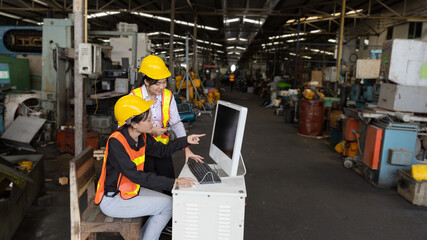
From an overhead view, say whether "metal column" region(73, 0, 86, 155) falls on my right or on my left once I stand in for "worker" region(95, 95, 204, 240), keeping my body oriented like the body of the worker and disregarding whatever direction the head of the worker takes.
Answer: on my left

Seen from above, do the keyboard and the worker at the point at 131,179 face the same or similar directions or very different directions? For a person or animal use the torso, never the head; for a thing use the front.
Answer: very different directions

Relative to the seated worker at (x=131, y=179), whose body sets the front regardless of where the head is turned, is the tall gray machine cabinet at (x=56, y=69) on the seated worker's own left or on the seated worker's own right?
on the seated worker's own left

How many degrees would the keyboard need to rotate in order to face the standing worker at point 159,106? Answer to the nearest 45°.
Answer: approximately 45° to its right

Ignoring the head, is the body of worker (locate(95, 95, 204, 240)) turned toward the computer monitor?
yes

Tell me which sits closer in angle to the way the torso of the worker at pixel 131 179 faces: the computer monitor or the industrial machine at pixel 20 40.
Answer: the computer monitor

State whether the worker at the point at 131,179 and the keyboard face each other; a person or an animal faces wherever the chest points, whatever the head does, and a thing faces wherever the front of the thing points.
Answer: yes

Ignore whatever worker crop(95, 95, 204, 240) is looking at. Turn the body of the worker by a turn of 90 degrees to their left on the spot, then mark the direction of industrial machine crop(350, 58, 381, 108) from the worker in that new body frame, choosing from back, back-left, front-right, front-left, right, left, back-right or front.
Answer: front-right

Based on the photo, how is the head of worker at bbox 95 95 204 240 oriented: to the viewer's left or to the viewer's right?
to the viewer's right

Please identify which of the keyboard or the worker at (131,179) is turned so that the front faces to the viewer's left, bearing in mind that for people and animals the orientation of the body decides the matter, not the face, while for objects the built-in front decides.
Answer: the keyboard

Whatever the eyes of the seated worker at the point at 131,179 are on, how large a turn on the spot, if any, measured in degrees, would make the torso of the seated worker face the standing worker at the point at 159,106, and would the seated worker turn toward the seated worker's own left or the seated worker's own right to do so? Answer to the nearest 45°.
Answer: approximately 90° to the seated worker's own left

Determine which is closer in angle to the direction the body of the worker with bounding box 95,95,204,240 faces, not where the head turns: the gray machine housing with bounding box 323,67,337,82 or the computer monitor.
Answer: the computer monitor

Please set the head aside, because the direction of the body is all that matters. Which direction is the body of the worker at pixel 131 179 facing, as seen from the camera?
to the viewer's right

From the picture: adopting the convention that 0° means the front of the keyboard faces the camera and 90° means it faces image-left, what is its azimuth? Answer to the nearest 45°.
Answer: approximately 90°

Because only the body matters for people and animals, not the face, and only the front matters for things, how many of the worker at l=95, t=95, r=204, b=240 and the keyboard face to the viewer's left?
1

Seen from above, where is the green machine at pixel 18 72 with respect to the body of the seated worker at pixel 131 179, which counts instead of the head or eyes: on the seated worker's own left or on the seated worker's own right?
on the seated worker's own left
